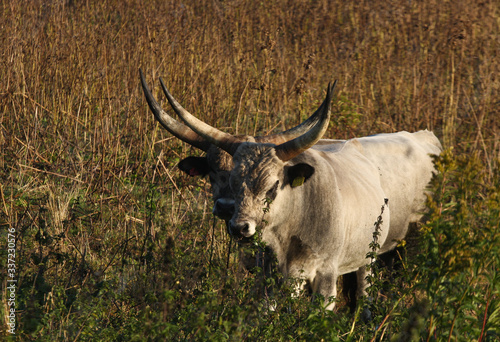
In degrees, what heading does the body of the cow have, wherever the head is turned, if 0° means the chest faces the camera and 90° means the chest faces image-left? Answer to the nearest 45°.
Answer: approximately 45°

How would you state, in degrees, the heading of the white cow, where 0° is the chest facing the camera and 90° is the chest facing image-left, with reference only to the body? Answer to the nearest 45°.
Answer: approximately 45°
